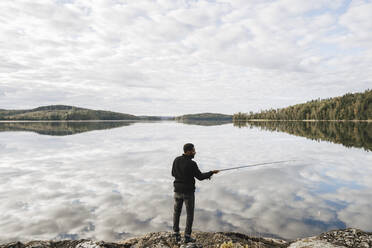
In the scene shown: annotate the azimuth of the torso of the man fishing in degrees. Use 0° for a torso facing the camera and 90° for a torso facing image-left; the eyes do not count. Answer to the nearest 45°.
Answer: approximately 225°
